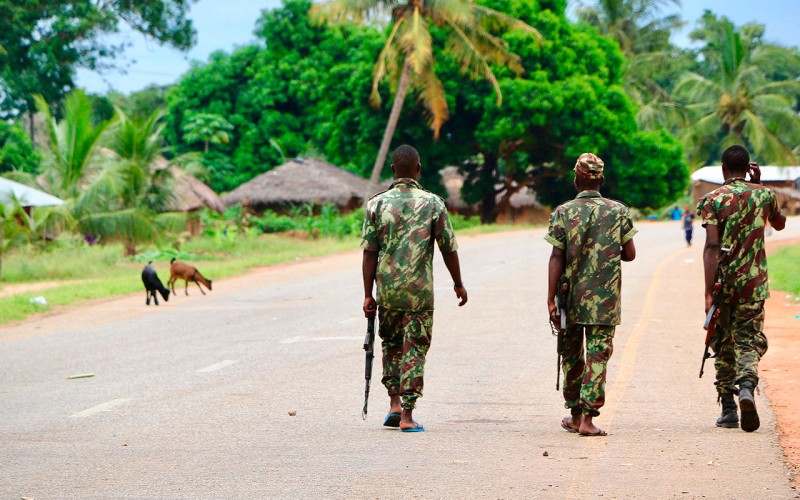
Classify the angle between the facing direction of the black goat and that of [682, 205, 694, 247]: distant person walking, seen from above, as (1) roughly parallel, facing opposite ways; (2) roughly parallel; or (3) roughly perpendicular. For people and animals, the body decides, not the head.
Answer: roughly perpendicular

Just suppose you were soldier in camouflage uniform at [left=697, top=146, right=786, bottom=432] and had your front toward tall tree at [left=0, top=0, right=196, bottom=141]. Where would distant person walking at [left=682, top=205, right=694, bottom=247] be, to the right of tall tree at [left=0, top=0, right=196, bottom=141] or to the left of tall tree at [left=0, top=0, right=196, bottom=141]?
right

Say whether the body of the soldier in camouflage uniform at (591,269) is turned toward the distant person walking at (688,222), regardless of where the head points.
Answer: yes

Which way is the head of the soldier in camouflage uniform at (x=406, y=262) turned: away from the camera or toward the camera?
away from the camera

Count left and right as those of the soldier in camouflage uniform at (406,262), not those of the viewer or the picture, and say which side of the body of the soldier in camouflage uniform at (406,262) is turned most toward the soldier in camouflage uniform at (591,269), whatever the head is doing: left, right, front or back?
right

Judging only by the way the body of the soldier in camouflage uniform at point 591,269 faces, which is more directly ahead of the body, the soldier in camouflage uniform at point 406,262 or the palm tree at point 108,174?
the palm tree

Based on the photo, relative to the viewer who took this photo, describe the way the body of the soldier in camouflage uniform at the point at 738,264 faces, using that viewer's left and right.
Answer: facing away from the viewer

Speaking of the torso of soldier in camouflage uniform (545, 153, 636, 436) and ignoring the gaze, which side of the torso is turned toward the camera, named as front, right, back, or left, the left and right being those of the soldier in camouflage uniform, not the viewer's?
back

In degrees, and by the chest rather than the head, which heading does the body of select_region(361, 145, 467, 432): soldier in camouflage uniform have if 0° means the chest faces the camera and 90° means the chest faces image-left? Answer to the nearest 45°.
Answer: approximately 180°

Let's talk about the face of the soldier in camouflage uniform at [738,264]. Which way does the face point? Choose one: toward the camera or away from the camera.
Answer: away from the camera

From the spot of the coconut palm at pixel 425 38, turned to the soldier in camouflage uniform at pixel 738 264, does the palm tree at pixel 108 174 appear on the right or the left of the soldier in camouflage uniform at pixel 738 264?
right

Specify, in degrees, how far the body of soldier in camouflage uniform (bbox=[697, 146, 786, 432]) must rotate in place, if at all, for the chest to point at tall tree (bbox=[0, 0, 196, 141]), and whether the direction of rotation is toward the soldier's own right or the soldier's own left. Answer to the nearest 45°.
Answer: approximately 45° to the soldier's own left
